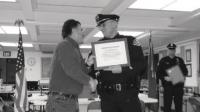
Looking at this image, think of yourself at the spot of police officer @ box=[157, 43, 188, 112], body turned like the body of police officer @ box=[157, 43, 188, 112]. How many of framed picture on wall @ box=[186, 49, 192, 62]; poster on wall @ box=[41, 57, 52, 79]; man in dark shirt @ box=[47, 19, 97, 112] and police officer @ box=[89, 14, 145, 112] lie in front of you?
2

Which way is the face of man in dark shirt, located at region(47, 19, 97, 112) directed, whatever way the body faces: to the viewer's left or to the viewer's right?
to the viewer's right

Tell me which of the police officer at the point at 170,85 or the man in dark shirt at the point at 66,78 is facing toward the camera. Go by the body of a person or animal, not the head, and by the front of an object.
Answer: the police officer

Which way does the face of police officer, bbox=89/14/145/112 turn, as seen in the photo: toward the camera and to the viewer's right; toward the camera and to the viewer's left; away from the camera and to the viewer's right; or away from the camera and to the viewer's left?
toward the camera and to the viewer's left

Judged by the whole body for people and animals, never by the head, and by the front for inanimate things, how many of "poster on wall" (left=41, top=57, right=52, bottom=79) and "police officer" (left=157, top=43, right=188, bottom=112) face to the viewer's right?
0

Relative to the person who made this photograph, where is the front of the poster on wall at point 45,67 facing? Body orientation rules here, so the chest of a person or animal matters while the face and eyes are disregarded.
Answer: facing the viewer

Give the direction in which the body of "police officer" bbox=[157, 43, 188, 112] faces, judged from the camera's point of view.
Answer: toward the camera

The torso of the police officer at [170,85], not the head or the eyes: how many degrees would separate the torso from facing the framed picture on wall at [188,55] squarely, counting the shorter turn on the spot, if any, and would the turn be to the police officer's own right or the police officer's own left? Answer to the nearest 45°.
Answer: approximately 180°

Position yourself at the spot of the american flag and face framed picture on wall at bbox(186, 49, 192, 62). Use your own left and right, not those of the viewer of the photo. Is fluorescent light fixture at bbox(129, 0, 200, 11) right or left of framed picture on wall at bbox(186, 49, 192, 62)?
right

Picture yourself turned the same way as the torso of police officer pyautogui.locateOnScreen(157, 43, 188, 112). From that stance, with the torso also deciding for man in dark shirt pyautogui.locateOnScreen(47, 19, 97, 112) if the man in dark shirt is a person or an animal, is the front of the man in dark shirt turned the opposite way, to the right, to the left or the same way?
to the left

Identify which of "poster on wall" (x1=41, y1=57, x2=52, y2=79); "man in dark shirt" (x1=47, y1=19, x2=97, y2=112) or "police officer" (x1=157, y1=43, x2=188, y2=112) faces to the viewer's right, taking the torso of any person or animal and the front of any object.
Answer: the man in dark shirt

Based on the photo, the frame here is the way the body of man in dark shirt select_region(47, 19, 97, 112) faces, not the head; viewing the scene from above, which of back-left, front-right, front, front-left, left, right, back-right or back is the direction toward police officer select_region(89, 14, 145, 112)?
front

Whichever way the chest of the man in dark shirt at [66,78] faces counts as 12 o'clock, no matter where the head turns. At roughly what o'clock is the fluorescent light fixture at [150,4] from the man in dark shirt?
The fluorescent light fixture is roughly at 10 o'clock from the man in dark shirt.

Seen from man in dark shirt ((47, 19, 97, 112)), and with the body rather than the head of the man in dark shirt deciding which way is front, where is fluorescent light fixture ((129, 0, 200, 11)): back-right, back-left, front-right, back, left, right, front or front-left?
front-left

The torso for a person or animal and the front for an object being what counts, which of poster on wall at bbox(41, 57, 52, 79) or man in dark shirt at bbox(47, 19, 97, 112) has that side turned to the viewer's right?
the man in dark shirt

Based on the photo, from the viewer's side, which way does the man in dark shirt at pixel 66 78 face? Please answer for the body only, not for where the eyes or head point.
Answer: to the viewer's right

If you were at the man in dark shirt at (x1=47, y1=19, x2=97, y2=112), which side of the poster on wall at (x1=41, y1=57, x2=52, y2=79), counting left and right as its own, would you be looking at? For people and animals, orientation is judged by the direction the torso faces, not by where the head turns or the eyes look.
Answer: front
